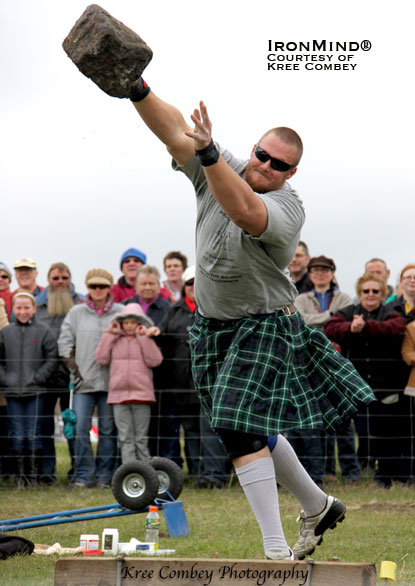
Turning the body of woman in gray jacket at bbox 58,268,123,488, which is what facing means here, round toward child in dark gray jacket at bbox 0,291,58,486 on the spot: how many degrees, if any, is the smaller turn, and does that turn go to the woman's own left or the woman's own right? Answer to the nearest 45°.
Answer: approximately 90° to the woman's own right

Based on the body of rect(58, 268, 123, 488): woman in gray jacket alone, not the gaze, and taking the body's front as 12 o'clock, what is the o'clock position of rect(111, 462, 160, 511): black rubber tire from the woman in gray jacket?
The black rubber tire is roughly at 12 o'clock from the woman in gray jacket.

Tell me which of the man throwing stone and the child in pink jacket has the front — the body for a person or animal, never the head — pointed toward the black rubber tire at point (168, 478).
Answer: the child in pink jacket

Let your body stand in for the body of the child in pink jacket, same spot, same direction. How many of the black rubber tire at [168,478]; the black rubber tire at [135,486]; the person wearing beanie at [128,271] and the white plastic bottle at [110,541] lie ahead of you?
3

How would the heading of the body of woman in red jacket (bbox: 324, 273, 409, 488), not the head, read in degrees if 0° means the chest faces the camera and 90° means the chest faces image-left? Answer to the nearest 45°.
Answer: approximately 0°

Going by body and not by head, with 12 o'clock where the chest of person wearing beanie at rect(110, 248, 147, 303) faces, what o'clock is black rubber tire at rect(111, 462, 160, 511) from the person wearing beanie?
The black rubber tire is roughly at 12 o'clock from the person wearing beanie.

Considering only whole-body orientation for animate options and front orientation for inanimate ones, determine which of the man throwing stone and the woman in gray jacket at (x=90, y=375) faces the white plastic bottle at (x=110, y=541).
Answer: the woman in gray jacket

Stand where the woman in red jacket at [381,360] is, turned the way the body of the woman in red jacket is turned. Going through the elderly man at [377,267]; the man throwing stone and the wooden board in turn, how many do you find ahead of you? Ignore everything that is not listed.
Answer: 2

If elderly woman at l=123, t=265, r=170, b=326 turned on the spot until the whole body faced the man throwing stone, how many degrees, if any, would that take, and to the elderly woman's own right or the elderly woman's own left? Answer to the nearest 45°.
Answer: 0° — they already face them

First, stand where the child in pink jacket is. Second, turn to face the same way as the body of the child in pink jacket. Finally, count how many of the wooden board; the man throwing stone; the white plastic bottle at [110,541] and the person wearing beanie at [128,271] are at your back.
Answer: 1
